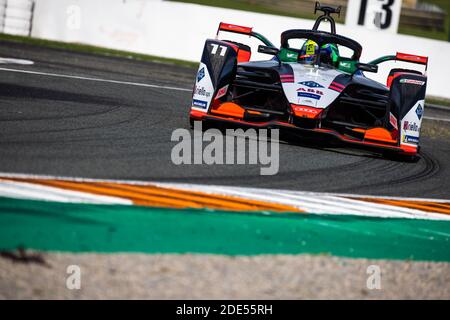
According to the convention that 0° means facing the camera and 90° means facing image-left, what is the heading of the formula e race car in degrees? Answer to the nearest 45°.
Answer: approximately 0°

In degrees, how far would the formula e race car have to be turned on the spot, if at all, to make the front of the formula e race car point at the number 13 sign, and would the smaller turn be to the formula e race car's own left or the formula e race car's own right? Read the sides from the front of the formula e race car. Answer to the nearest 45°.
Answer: approximately 180°

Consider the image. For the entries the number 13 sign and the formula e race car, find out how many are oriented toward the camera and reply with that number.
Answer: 2

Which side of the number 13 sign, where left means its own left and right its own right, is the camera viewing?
front

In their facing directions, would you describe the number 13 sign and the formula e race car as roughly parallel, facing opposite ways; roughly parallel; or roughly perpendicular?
roughly parallel

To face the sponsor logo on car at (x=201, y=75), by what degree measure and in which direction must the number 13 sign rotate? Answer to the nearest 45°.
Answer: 0° — it already faces it

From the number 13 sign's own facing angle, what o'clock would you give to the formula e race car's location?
The formula e race car is roughly at 12 o'clock from the number 13 sign.
